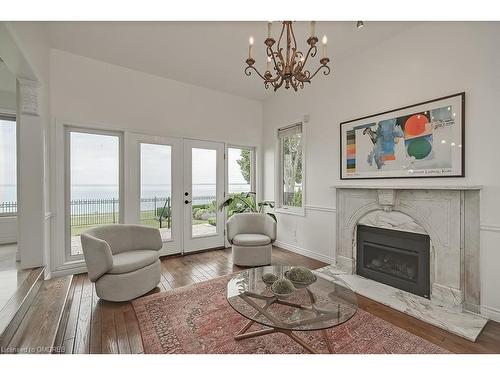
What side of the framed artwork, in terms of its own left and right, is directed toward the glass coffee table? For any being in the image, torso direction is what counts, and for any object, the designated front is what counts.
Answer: front

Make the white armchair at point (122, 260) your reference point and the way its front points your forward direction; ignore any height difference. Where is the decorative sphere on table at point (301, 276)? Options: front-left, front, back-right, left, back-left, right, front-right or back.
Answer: front

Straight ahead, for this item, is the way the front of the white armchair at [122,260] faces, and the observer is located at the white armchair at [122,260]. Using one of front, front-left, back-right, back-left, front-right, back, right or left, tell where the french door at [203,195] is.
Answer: left

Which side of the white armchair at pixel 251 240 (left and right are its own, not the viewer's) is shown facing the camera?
front

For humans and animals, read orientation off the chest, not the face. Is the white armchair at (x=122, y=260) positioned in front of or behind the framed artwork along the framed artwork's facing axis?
in front

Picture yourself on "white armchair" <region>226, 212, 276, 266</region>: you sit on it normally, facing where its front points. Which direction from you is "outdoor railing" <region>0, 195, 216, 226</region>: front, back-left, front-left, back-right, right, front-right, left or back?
right

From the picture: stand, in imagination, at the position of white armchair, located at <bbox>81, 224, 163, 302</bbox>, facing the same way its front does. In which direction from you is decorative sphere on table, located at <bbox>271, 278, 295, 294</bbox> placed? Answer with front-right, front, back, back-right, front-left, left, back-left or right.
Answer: front

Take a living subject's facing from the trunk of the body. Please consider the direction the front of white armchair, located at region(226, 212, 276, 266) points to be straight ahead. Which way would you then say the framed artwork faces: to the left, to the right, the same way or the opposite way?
to the right

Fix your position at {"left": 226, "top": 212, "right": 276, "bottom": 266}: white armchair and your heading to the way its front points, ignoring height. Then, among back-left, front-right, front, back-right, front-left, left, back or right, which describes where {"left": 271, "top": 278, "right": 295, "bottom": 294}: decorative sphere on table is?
front

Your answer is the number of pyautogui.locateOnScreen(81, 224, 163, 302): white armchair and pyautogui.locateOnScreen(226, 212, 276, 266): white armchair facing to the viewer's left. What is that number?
0

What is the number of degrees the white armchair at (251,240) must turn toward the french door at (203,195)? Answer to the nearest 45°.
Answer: approximately 135° to its right

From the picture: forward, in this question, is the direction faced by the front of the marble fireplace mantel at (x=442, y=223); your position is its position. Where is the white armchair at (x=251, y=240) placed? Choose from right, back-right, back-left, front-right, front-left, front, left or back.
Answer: front-right

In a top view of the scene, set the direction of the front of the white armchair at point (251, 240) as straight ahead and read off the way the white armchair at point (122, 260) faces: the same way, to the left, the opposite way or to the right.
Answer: to the left

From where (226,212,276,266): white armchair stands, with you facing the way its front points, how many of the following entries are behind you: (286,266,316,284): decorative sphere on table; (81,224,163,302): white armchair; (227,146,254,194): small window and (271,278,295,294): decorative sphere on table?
1

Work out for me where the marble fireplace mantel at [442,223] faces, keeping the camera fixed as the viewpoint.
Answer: facing the viewer and to the left of the viewer

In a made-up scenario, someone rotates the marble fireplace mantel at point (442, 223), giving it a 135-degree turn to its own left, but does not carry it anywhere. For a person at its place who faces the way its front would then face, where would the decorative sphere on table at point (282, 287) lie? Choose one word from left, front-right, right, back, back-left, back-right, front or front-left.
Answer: back-right

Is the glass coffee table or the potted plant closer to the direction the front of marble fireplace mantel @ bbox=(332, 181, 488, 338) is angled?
the glass coffee table
